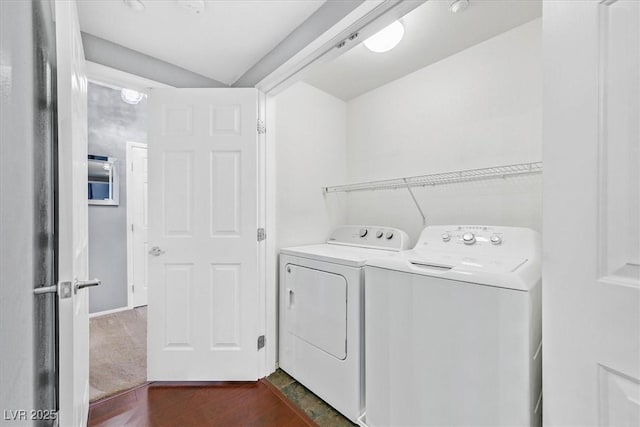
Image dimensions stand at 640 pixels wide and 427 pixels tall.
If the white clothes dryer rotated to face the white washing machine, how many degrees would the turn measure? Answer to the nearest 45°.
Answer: approximately 90° to its left

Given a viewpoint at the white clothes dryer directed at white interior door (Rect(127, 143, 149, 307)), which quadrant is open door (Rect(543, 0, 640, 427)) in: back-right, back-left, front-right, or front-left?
back-left

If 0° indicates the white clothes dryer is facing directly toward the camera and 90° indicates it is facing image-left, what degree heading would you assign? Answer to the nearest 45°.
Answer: approximately 45°

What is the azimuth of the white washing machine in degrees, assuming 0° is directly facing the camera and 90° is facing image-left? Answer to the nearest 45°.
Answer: approximately 45°
